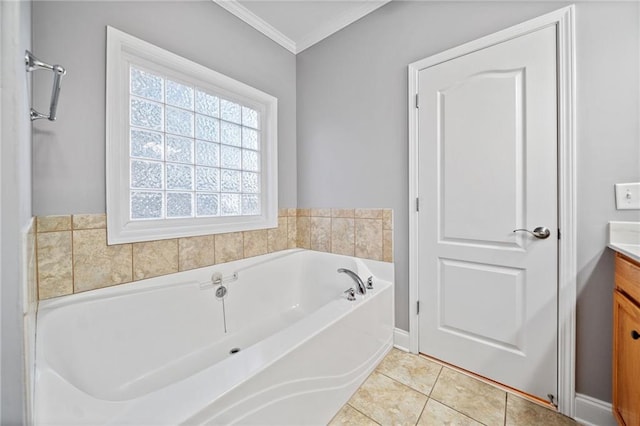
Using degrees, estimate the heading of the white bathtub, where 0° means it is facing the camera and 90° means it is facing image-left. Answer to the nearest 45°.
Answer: approximately 315°

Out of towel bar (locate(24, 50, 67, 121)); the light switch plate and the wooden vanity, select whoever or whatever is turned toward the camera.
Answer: the light switch plate

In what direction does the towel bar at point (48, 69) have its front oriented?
to the viewer's right

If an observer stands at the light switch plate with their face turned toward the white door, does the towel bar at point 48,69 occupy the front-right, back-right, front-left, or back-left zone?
front-left

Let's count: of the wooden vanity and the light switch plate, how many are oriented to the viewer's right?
0

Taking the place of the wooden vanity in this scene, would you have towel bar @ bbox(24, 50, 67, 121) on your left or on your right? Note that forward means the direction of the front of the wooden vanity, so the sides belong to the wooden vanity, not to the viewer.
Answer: on your left

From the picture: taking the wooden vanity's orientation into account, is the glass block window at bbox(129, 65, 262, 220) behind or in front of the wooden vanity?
in front

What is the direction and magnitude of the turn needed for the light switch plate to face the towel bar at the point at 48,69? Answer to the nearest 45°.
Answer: approximately 45° to its right

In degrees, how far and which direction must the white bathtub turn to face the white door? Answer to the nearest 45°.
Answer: approximately 45° to its left

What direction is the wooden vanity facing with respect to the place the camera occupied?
facing to the left of the viewer

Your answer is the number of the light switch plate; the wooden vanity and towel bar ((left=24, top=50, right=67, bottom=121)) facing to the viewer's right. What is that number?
1

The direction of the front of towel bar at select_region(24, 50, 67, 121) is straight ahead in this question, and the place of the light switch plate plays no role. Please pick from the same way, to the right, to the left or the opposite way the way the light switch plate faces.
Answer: the opposite way

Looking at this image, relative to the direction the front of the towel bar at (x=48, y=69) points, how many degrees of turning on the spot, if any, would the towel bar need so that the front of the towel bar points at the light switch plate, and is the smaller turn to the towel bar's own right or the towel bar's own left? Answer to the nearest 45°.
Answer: approximately 45° to the towel bar's own right

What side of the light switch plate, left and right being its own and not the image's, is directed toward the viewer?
front
